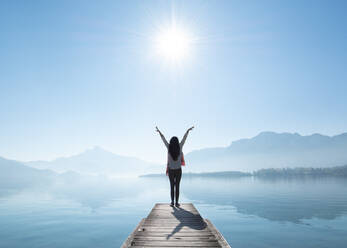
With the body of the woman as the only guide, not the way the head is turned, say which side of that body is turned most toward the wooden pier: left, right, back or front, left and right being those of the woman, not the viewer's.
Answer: back

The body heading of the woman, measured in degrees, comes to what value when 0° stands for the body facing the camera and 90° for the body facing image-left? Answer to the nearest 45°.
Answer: approximately 180°
